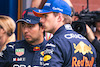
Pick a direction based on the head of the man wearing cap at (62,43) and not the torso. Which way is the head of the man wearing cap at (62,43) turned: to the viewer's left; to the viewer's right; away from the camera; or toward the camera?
to the viewer's left

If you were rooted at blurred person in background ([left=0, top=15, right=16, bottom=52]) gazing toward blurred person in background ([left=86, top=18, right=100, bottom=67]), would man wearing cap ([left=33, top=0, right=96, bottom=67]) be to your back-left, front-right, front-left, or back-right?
front-right

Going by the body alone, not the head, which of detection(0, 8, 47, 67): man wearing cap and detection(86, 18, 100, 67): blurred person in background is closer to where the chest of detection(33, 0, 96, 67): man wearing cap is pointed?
the man wearing cap

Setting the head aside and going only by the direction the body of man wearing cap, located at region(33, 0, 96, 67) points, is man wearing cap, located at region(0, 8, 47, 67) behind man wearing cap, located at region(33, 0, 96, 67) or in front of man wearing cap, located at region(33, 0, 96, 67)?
in front
